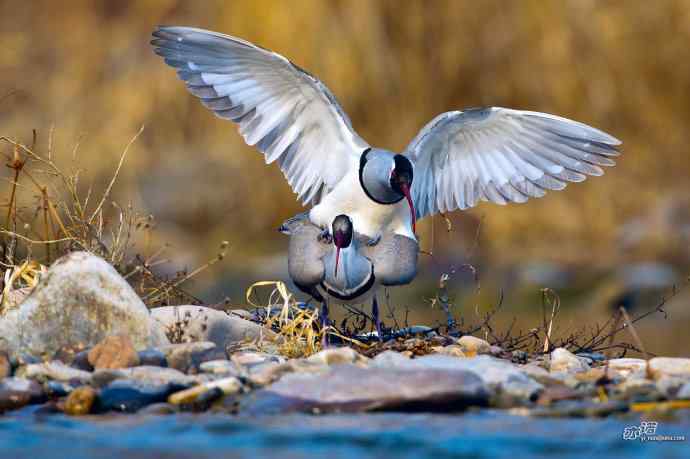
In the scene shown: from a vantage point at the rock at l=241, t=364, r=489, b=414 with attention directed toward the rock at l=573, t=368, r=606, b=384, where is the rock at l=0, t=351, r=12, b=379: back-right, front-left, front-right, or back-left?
back-left

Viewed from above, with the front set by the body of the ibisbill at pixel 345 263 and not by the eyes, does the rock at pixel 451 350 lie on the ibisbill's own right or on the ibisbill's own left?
on the ibisbill's own left

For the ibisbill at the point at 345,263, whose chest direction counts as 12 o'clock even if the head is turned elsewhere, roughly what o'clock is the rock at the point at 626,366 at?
The rock is roughly at 9 o'clock from the ibisbill.

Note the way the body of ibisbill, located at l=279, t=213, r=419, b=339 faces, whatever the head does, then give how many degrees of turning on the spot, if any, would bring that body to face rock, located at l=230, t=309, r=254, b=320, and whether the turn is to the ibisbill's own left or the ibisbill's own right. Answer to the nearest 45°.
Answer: approximately 135° to the ibisbill's own right

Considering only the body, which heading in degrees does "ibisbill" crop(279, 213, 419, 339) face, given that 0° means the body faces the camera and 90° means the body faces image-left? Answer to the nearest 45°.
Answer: approximately 0°

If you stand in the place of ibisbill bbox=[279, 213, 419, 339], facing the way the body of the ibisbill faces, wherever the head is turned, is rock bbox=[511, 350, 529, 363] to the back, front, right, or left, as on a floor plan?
left

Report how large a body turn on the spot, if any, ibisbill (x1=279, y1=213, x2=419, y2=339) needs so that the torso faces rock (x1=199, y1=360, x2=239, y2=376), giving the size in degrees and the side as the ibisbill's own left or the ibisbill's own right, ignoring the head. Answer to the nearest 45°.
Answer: approximately 45° to the ibisbill's own right
